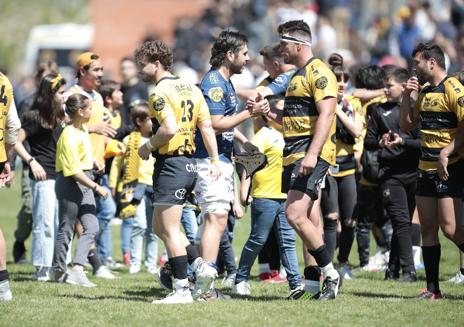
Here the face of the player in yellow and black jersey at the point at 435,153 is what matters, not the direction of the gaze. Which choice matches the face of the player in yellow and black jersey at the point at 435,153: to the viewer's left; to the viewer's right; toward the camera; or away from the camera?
to the viewer's left

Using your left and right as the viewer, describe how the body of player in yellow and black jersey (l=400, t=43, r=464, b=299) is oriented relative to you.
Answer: facing the viewer and to the left of the viewer

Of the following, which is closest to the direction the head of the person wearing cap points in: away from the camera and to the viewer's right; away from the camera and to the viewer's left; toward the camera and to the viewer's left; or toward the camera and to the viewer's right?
toward the camera and to the viewer's right

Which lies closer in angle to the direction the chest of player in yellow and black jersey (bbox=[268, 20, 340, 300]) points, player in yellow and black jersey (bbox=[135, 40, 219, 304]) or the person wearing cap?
the player in yellow and black jersey

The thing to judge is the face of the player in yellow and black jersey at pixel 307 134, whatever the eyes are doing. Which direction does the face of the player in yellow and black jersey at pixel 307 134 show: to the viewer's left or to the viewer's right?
to the viewer's left

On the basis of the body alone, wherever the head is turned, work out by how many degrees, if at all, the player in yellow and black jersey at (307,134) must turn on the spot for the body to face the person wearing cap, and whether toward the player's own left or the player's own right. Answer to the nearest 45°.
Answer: approximately 90° to the player's own right

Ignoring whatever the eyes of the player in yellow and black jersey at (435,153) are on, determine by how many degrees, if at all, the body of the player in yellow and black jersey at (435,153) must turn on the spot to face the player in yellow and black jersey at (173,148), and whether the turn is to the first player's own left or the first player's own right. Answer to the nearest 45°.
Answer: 0° — they already face them

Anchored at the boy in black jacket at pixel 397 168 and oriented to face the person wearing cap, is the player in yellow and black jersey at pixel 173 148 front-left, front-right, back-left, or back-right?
front-left

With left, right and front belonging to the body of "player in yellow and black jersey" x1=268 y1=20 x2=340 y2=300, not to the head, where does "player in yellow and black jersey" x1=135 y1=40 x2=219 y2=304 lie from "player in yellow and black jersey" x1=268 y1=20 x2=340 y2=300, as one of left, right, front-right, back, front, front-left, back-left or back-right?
front-right

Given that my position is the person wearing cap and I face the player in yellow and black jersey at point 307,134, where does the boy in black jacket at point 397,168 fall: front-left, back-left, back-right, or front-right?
front-left
